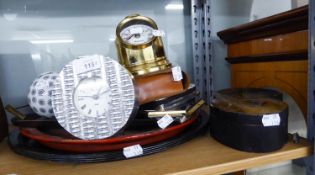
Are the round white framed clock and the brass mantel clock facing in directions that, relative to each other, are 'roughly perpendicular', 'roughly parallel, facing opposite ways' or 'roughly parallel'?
roughly parallel

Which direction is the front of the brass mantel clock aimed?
toward the camera

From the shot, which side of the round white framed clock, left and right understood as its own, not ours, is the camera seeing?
front

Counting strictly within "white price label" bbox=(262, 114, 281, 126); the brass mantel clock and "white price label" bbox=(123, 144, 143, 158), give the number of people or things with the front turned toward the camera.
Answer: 3

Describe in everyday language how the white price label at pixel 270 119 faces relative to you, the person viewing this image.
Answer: facing the viewer
